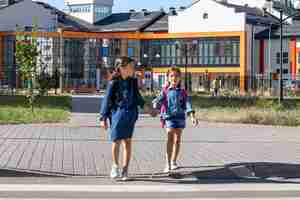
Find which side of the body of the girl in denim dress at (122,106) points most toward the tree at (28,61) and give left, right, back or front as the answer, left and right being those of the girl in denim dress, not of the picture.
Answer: back

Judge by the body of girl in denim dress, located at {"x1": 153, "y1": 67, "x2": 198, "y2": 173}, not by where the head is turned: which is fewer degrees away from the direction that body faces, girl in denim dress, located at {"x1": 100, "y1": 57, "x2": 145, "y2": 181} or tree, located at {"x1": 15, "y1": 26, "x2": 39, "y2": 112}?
the girl in denim dress

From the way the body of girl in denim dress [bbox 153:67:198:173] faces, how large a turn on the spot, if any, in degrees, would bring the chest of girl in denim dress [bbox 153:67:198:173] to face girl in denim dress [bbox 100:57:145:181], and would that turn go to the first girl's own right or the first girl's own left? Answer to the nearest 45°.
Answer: approximately 45° to the first girl's own right

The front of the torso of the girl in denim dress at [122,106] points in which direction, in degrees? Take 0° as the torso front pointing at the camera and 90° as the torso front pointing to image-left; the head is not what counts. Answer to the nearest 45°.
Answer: approximately 0°

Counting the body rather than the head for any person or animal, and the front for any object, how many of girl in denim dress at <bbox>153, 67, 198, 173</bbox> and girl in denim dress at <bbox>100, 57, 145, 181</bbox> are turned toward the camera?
2

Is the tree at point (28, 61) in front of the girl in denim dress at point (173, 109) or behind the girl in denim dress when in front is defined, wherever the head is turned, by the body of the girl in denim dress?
behind

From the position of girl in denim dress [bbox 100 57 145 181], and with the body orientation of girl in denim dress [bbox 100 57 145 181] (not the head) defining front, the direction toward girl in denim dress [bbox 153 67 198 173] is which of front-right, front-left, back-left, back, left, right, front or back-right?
back-left
